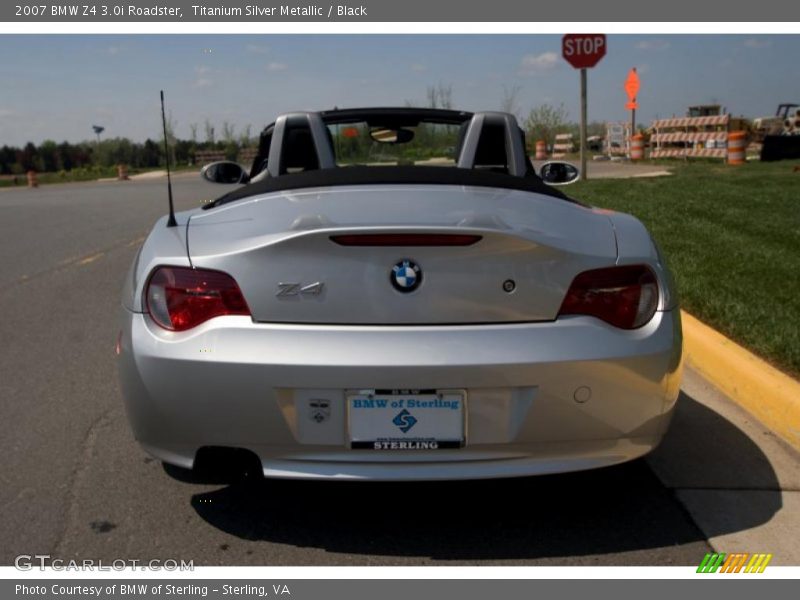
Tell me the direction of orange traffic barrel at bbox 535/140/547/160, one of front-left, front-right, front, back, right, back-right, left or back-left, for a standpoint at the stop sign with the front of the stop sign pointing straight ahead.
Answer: back

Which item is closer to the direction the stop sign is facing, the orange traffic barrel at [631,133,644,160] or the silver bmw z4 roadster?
the silver bmw z4 roadster

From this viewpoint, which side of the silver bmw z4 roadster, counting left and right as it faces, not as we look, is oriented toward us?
back

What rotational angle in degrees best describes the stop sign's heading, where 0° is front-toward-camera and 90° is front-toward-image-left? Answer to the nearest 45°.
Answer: approximately 0°

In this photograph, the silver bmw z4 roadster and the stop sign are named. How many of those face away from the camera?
1

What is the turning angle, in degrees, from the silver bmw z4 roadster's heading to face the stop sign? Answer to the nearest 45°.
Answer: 0° — it already faces it

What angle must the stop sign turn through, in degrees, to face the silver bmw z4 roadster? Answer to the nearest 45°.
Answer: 0° — it already faces it

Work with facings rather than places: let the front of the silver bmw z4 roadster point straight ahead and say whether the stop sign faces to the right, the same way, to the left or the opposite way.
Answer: the opposite way

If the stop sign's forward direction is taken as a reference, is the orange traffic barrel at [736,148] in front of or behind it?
behind

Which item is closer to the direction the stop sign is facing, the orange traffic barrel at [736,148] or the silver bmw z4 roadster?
the silver bmw z4 roadster

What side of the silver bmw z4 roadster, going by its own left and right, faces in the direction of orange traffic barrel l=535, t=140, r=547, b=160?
front

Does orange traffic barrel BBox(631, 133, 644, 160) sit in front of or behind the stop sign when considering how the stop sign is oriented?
behind

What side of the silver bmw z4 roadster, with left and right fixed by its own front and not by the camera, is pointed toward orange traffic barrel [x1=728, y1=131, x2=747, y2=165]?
front
